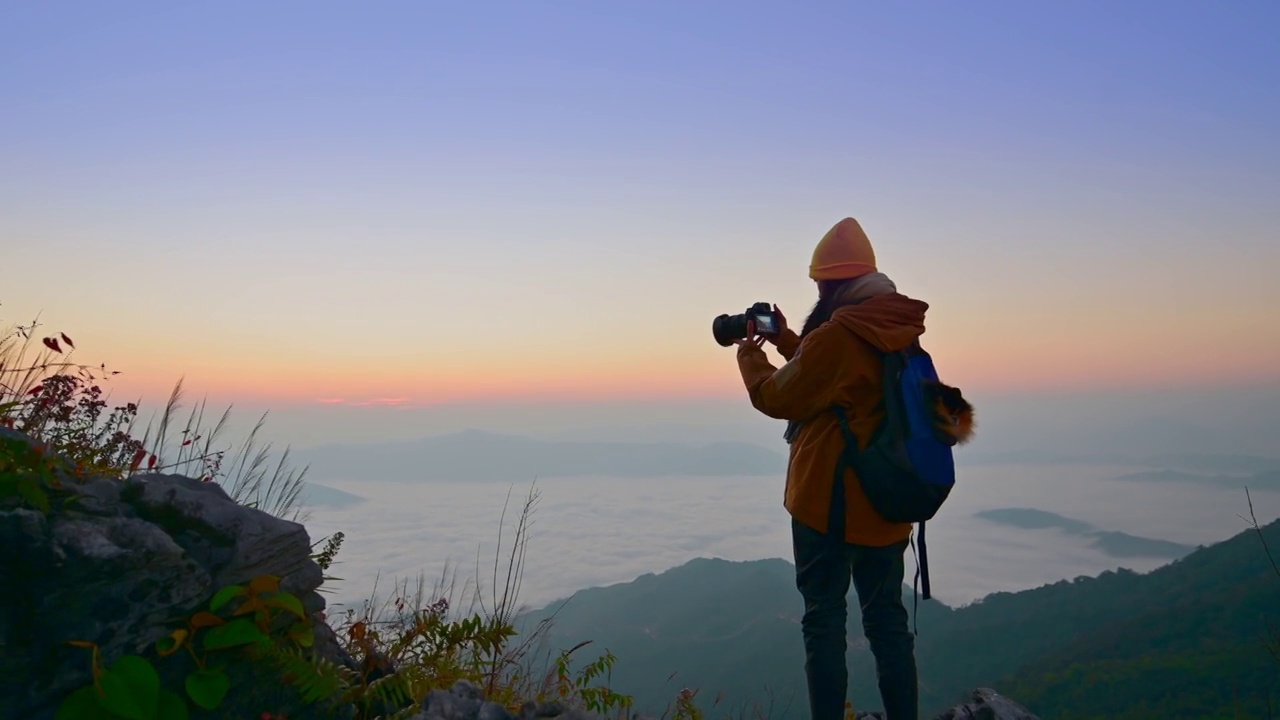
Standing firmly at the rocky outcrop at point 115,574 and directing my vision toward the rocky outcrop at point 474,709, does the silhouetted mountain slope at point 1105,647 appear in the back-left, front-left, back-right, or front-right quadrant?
front-left

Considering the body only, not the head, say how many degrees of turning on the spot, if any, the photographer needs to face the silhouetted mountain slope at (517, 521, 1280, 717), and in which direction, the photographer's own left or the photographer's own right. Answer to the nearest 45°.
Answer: approximately 90° to the photographer's own right

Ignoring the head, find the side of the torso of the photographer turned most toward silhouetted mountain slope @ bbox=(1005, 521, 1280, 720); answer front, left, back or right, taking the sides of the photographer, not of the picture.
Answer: right

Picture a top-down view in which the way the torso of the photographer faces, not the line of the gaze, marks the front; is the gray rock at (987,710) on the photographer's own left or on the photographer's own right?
on the photographer's own right

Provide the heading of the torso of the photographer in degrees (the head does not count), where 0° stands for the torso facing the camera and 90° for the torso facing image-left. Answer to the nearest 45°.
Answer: approximately 90°

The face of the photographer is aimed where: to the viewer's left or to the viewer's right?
to the viewer's left

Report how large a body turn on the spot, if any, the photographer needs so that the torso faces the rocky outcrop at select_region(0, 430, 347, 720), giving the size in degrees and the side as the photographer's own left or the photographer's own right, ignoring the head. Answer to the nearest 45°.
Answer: approximately 45° to the photographer's own left

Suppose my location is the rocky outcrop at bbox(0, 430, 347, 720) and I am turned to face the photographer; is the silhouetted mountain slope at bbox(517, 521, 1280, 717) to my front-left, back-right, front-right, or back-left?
front-left
